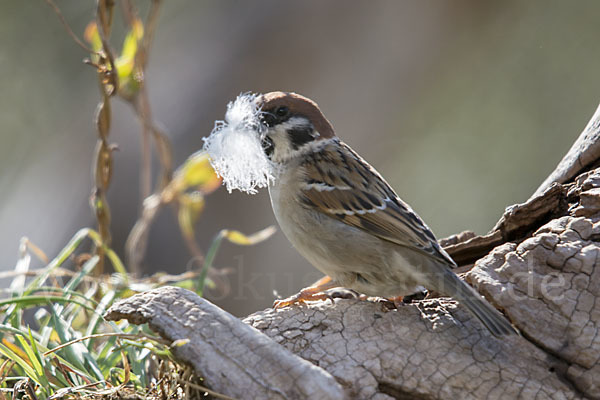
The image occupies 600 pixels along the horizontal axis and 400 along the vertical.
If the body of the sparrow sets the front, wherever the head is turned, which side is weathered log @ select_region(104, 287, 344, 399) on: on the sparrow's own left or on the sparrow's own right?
on the sparrow's own left

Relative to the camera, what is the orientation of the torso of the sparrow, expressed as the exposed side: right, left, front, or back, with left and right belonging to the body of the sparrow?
left
